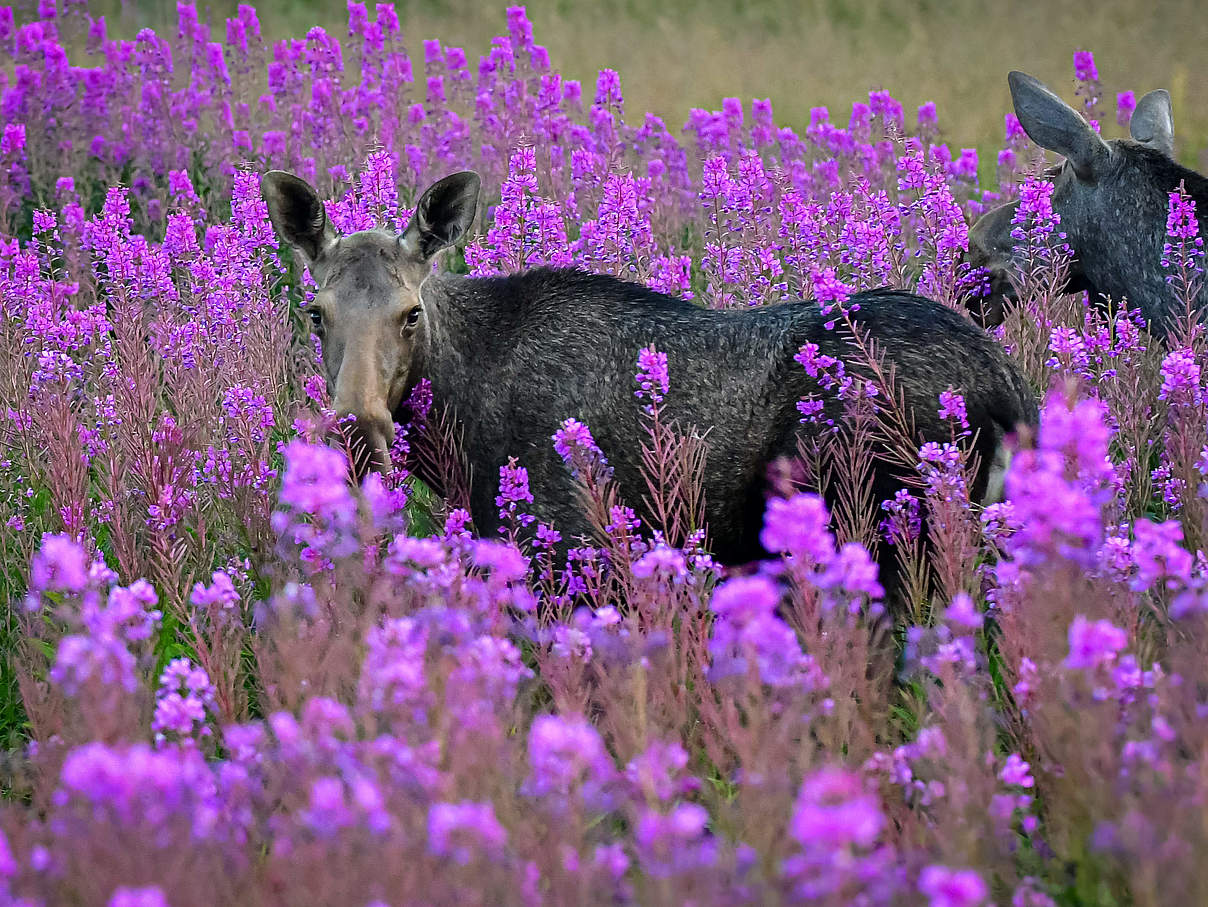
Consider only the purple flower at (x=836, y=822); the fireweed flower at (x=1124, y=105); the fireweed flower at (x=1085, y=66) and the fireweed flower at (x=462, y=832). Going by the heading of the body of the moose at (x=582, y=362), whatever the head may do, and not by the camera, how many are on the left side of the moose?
2

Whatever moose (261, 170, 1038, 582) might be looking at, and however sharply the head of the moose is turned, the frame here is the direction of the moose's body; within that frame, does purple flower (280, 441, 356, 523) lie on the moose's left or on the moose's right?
on the moose's left

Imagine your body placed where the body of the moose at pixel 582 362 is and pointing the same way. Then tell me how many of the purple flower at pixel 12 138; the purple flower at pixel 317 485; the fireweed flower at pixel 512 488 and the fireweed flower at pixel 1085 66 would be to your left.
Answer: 2

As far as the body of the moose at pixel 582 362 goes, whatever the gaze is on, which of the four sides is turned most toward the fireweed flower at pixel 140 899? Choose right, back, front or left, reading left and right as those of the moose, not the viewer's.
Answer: left

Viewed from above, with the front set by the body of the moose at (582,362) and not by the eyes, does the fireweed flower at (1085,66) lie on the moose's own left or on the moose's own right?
on the moose's own right

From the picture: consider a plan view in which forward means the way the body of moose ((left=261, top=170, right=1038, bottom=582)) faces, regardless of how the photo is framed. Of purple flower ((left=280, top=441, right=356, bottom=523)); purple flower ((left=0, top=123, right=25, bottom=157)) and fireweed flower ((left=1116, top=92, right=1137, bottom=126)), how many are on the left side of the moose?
1

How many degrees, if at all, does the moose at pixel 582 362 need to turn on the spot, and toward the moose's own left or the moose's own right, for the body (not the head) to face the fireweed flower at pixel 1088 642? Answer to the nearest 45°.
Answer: approximately 90° to the moose's own left

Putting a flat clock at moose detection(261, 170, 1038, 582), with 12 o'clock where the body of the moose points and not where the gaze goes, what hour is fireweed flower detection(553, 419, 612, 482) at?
The fireweed flower is roughly at 9 o'clock from the moose.

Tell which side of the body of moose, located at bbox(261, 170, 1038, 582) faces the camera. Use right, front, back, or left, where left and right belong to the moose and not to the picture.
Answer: left

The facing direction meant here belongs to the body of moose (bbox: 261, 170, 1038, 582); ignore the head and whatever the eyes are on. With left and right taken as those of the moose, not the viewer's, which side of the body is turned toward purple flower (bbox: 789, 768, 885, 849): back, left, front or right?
left

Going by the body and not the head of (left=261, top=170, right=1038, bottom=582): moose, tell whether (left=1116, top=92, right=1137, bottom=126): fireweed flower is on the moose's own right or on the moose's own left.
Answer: on the moose's own right

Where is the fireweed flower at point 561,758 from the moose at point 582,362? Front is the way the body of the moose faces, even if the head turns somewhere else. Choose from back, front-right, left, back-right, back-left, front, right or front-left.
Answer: left

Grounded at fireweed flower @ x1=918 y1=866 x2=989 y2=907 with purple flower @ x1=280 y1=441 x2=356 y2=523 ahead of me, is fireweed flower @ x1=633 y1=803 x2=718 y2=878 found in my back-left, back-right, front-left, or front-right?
front-left
